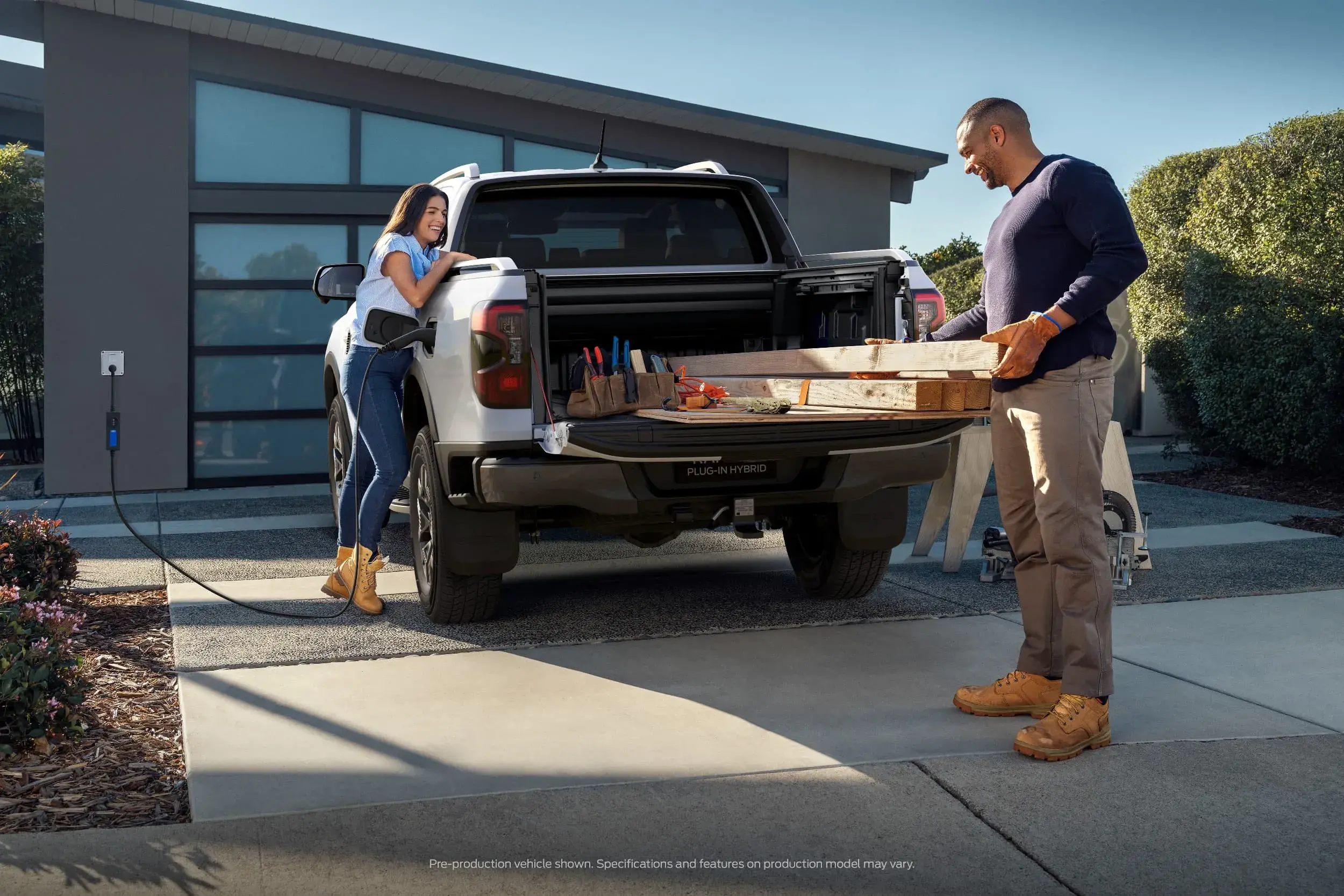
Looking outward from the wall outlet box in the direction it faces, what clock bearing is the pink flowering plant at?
The pink flowering plant is roughly at 12 o'clock from the wall outlet box.

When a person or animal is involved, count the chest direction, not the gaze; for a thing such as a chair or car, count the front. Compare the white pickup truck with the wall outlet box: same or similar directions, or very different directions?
very different directions

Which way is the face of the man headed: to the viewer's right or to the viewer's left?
to the viewer's left

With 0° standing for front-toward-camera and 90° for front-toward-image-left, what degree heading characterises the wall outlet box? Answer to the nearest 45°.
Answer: approximately 0°

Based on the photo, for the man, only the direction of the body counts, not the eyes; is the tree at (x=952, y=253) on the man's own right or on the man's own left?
on the man's own right

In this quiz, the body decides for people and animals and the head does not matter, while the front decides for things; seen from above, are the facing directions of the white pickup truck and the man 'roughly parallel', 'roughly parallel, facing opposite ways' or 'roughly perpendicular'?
roughly perpendicular

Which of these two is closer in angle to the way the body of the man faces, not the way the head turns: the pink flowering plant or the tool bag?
the pink flowering plant

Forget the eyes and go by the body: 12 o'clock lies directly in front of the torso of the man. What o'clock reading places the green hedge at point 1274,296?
The green hedge is roughly at 5 o'clock from the man.

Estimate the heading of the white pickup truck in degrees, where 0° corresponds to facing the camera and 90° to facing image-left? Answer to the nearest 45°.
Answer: approximately 135°

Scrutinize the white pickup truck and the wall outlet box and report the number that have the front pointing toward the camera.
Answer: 1

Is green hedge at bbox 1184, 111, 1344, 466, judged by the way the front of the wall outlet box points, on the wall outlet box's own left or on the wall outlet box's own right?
on the wall outlet box's own left
